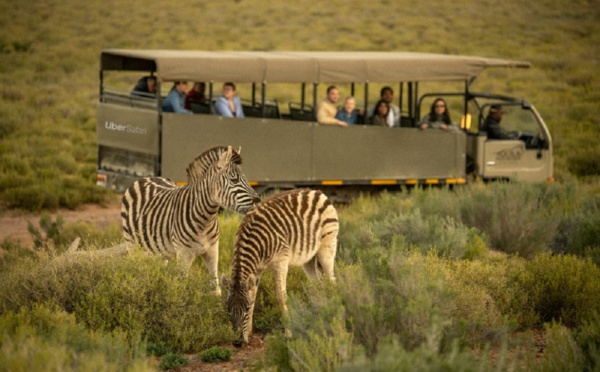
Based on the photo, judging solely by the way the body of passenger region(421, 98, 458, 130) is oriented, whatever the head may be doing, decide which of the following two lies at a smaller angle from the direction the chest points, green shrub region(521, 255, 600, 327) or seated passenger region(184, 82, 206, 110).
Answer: the green shrub

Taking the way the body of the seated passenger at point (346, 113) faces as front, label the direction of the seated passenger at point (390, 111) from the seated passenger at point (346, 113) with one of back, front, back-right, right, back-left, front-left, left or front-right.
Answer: back-left

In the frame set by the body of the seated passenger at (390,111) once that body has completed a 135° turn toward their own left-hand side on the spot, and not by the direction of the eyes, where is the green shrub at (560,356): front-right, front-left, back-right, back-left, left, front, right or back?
back-right

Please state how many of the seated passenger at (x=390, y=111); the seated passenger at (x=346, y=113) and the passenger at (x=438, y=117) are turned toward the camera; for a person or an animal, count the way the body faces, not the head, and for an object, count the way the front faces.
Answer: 3

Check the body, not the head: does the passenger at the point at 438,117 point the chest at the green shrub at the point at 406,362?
yes

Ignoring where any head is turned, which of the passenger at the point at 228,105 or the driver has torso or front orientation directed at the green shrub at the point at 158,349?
the passenger

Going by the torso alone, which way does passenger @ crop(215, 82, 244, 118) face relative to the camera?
toward the camera

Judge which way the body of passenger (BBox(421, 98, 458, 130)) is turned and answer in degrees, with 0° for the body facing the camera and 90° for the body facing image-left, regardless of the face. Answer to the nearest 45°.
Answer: approximately 0°

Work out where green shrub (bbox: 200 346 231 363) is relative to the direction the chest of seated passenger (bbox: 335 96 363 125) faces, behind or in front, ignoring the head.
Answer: in front

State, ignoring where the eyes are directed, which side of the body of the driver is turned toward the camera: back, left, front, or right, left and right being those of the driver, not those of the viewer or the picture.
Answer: right

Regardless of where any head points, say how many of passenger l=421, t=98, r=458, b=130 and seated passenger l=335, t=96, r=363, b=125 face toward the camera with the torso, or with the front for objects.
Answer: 2

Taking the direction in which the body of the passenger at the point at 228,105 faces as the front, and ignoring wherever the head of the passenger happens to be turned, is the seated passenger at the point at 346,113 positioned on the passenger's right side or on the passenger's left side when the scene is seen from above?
on the passenger's left side

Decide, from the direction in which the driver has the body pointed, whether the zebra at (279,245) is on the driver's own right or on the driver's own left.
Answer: on the driver's own right

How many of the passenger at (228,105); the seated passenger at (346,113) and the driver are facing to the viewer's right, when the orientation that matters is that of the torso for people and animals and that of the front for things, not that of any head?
1
